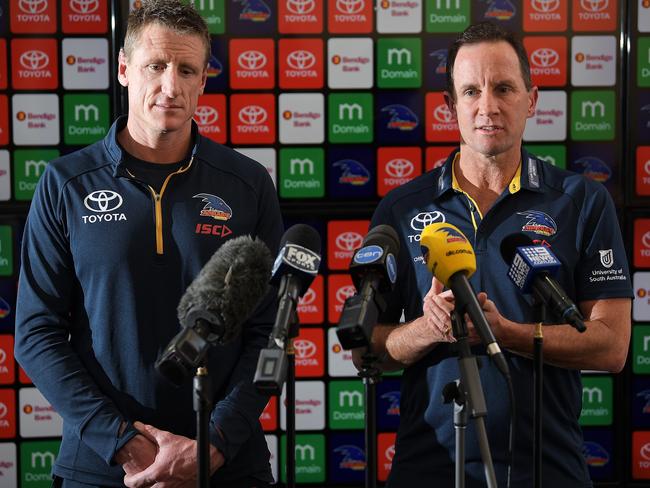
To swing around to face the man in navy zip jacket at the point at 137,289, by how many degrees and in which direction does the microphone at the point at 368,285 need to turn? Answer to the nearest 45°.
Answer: approximately 45° to its left

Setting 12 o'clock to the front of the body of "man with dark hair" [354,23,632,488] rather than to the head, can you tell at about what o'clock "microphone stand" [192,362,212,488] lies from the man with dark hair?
The microphone stand is roughly at 1 o'clock from the man with dark hair.

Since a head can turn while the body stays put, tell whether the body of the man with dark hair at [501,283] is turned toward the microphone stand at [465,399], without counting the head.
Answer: yes

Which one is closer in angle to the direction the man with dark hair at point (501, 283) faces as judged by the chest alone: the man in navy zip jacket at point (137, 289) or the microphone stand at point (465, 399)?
the microphone stand

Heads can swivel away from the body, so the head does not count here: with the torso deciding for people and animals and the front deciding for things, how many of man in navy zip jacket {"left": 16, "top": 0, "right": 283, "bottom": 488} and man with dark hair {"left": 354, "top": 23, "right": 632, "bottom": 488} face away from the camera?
0

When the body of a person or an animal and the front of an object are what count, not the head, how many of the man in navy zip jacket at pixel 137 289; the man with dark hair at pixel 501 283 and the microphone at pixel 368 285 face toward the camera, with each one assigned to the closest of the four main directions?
2

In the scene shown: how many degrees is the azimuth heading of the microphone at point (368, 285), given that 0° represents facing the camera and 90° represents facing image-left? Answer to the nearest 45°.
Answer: approximately 180°

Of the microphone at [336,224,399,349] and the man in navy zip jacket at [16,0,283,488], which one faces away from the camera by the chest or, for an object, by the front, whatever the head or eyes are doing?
the microphone

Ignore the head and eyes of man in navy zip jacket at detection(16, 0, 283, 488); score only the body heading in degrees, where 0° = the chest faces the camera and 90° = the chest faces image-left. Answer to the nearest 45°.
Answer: approximately 0°

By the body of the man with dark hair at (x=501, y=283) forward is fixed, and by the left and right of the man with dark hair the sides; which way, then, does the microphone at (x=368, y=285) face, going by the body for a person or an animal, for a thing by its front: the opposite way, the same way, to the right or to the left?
the opposite way

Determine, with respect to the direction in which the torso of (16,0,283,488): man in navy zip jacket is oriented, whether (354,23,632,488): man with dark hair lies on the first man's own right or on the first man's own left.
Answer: on the first man's own left
